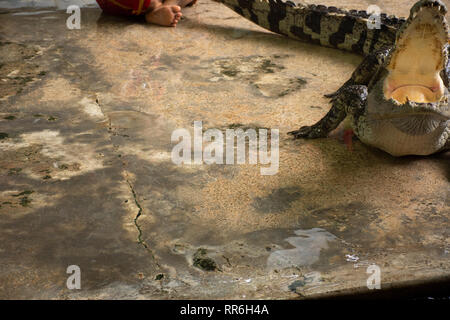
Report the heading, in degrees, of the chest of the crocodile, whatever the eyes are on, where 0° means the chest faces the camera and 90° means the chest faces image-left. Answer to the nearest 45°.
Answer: approximately 0°
